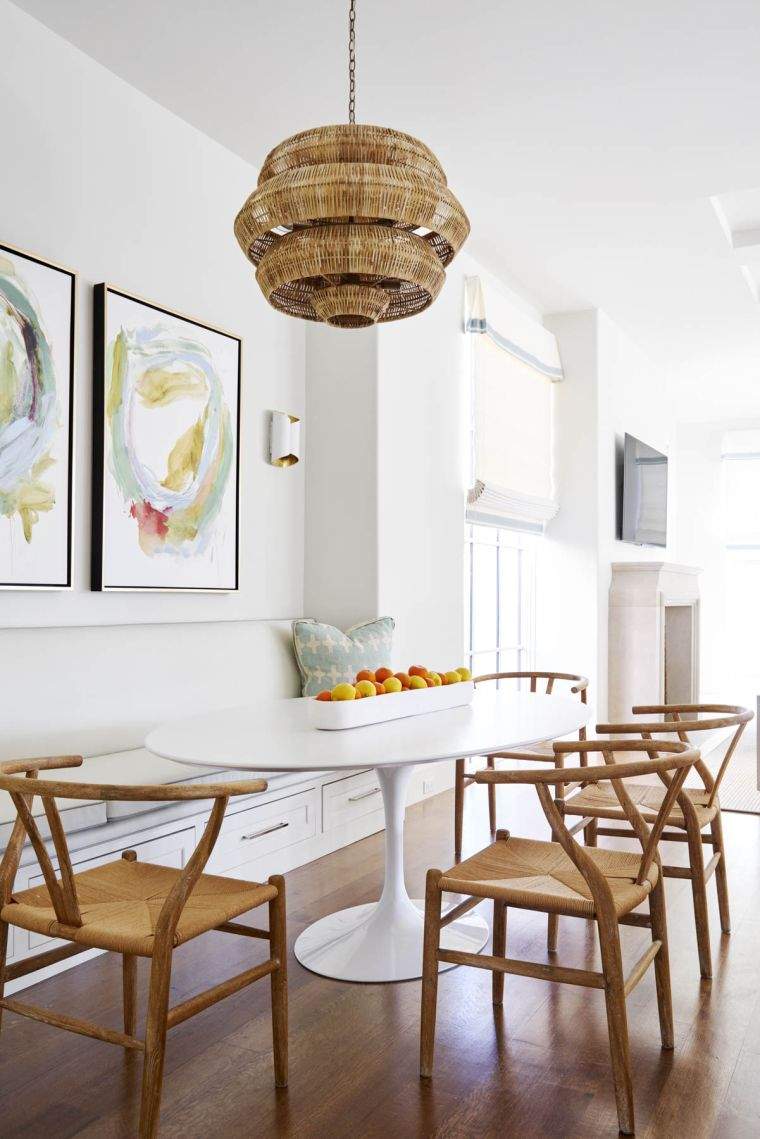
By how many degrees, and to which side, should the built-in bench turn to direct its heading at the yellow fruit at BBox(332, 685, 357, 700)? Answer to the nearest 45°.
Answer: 0° — it already faces it

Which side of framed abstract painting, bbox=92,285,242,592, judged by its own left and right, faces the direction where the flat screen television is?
left

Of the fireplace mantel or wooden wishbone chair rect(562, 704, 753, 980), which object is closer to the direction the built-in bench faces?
the wooden wishbone chair

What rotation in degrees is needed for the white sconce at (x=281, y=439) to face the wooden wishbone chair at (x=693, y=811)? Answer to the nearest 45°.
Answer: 0° — it already faces it

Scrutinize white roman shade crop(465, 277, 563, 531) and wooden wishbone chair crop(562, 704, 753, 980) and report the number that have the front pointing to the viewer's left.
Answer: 1

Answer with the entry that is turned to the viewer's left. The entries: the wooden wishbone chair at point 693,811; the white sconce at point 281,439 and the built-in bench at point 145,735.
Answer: the wooden wishbone chair

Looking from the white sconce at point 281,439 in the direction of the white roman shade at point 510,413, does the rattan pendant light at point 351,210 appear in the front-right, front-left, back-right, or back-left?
back-right

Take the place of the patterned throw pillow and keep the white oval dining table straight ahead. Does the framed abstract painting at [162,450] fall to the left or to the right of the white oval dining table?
right

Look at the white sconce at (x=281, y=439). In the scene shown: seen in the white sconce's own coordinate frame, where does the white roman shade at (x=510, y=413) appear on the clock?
The white roman shade is roughly at 9 o'clock from the white sconce.

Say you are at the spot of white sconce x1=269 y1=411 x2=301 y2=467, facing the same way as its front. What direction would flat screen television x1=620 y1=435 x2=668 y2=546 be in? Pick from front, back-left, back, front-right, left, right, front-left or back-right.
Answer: left

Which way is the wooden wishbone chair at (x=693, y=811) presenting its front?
to the viewer's left
